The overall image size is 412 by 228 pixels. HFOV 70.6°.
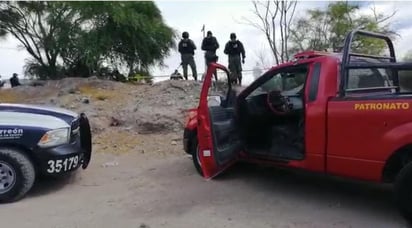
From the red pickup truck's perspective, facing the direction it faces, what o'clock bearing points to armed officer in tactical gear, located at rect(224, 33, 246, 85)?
The armed officer in tactical gear is roughly at 1 o'clock from the red pickup truck.

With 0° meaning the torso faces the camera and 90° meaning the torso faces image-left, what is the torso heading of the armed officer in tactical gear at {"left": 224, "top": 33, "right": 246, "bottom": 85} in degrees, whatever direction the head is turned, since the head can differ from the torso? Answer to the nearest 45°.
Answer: approximately 0°

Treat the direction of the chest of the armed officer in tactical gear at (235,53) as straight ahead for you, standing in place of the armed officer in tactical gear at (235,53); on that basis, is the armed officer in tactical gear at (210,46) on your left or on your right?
on your right

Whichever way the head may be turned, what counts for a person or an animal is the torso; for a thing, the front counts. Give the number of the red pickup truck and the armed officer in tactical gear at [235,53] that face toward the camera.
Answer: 1

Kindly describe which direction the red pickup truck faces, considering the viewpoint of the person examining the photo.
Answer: facing away from the viewer and to the left of the viewer

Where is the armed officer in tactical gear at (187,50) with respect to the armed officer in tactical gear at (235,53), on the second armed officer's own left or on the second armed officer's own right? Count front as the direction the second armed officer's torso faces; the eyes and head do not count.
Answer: on the second armed officer's own right
